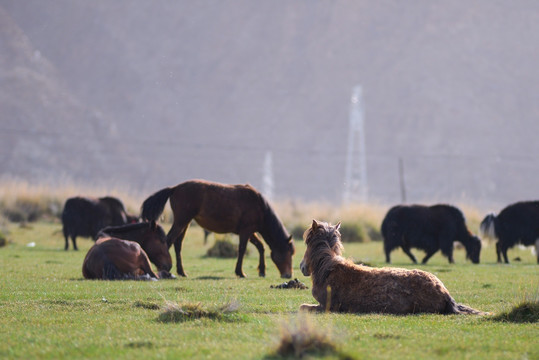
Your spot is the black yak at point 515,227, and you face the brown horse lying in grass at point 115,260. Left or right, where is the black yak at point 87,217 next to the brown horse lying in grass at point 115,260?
right

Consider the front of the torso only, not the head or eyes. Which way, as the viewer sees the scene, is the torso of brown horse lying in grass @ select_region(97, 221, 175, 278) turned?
to the viewer's right

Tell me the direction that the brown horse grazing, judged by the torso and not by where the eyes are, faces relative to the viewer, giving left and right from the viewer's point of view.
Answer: facing to the right of the viewer

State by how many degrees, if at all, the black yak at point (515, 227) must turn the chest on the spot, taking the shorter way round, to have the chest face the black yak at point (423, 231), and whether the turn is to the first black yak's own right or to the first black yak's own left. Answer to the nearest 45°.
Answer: approximately 135° to the first black yak's own right

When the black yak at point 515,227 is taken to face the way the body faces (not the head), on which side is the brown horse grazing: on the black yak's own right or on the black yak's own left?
on the black yak's own right

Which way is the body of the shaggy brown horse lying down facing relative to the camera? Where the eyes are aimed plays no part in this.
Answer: to the viewer's left

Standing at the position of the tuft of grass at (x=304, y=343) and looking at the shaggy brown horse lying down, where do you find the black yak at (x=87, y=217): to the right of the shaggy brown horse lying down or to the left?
left

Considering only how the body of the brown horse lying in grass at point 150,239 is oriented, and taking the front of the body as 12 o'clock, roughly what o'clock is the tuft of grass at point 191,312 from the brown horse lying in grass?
The tuft of grass is roughly at 3 o'clock from the brown horse lying in grass.

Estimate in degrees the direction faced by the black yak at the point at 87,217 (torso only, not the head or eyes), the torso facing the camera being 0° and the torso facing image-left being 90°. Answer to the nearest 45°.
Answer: approximately 270°

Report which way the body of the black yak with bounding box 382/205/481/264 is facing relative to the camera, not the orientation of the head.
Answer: to the viewer's right

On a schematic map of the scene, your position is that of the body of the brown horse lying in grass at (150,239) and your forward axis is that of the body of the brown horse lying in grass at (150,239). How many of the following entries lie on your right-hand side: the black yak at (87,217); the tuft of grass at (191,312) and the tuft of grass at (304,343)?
2

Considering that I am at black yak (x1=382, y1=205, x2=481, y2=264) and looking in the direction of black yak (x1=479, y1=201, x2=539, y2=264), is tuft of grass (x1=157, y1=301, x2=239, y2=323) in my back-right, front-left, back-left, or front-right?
back-right

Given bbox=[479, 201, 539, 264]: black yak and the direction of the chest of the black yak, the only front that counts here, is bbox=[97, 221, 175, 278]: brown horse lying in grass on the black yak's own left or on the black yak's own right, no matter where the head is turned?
on the black yak's own right

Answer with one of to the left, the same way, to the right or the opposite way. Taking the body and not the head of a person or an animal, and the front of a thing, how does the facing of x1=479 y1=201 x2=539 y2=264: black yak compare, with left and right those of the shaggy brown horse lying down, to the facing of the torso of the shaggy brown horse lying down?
the opposite way

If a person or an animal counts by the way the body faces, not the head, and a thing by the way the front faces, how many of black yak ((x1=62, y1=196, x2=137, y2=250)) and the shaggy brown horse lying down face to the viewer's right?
1
